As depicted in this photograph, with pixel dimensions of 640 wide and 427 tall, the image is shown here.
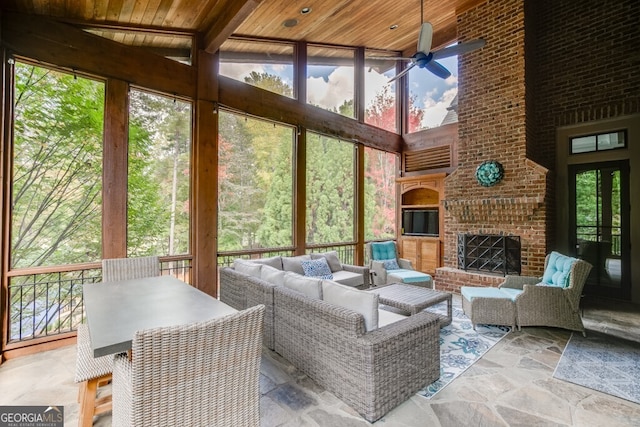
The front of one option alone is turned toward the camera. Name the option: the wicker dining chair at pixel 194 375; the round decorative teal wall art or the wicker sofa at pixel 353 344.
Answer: the round decorative teal wall art

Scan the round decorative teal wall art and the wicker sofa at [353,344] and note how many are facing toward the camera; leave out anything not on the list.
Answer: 1

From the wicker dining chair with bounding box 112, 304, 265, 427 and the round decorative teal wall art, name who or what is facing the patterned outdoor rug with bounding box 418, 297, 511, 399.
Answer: the round decorative teal wall art

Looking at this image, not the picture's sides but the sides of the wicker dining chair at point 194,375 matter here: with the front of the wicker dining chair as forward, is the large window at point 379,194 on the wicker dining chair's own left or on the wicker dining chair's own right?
on the wicker dining chair's own right

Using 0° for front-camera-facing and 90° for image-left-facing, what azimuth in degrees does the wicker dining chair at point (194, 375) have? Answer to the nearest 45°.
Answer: approximately 135°

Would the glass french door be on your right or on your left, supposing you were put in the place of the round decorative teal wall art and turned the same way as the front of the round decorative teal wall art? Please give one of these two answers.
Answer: on your left

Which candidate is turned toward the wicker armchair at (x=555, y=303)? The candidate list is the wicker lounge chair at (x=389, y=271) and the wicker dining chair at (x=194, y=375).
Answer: the wicker lounge chair

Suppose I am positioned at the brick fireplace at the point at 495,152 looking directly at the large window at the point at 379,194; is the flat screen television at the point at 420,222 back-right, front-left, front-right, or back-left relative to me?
front-right

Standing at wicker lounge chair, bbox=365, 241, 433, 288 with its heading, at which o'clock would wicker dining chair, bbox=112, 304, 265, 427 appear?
The wicker dining chair is roughly at 2 o'clock from the wicker lounge chair.

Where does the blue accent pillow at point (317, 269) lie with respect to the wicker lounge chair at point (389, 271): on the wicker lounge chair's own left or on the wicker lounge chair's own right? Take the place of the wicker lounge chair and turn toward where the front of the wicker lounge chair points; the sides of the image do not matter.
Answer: on the wicker lounge chair's own right

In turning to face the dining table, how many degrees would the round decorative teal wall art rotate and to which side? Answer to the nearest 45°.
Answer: approximately 45° to its right

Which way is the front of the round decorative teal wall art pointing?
toward the camera

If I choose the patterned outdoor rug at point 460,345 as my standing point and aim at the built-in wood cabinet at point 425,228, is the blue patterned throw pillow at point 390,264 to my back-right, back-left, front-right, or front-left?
front-left

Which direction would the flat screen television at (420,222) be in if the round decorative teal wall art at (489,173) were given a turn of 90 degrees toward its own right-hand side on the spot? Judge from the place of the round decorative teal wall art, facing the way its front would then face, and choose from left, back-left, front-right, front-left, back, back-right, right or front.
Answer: front-right

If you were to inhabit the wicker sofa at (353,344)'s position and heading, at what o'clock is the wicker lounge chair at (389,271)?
The wicker lounge chair is roughly at 11 o'clock from the wicker sofa.

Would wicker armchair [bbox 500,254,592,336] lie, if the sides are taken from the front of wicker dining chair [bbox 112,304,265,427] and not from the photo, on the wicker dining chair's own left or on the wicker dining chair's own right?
on the wicker dining chair's own right

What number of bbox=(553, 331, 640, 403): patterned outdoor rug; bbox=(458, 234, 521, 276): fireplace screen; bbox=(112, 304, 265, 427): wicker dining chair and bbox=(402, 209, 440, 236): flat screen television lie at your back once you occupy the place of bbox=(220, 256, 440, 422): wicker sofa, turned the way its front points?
1

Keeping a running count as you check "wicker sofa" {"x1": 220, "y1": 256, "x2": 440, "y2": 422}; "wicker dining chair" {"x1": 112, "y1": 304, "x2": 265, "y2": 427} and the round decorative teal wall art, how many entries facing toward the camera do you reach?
1

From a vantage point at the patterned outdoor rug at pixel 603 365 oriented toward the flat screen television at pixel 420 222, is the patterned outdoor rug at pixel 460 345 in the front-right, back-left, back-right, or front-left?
front-left

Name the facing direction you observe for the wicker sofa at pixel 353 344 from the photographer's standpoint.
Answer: facing away from the viewer and to the right of the viewer

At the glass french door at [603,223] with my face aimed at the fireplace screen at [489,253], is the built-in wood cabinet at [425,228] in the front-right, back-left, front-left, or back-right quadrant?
front-right
